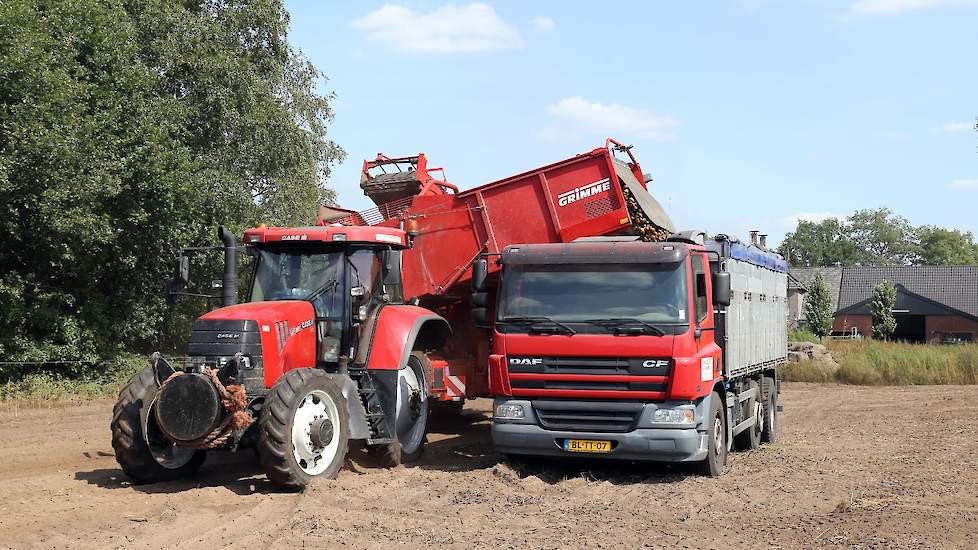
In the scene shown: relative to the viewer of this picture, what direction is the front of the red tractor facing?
facing the viewer and to the left of the viewer

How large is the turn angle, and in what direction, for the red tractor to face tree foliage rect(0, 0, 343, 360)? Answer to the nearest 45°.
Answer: approximately 90° to its right

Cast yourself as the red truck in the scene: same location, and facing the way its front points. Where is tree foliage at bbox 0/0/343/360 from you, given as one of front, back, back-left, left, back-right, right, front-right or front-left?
back-right

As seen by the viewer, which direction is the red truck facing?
toward the camera
